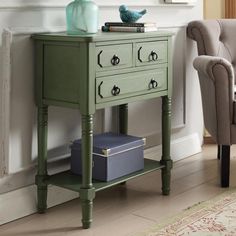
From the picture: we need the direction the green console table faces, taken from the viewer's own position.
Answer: facing the viewer and to the right of the viewer

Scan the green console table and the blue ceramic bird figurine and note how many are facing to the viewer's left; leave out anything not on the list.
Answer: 1

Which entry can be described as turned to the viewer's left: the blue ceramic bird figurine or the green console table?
the blue ceramic bird figurine

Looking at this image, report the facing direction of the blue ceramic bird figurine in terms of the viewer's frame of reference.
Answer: facing to the left of the viewer
